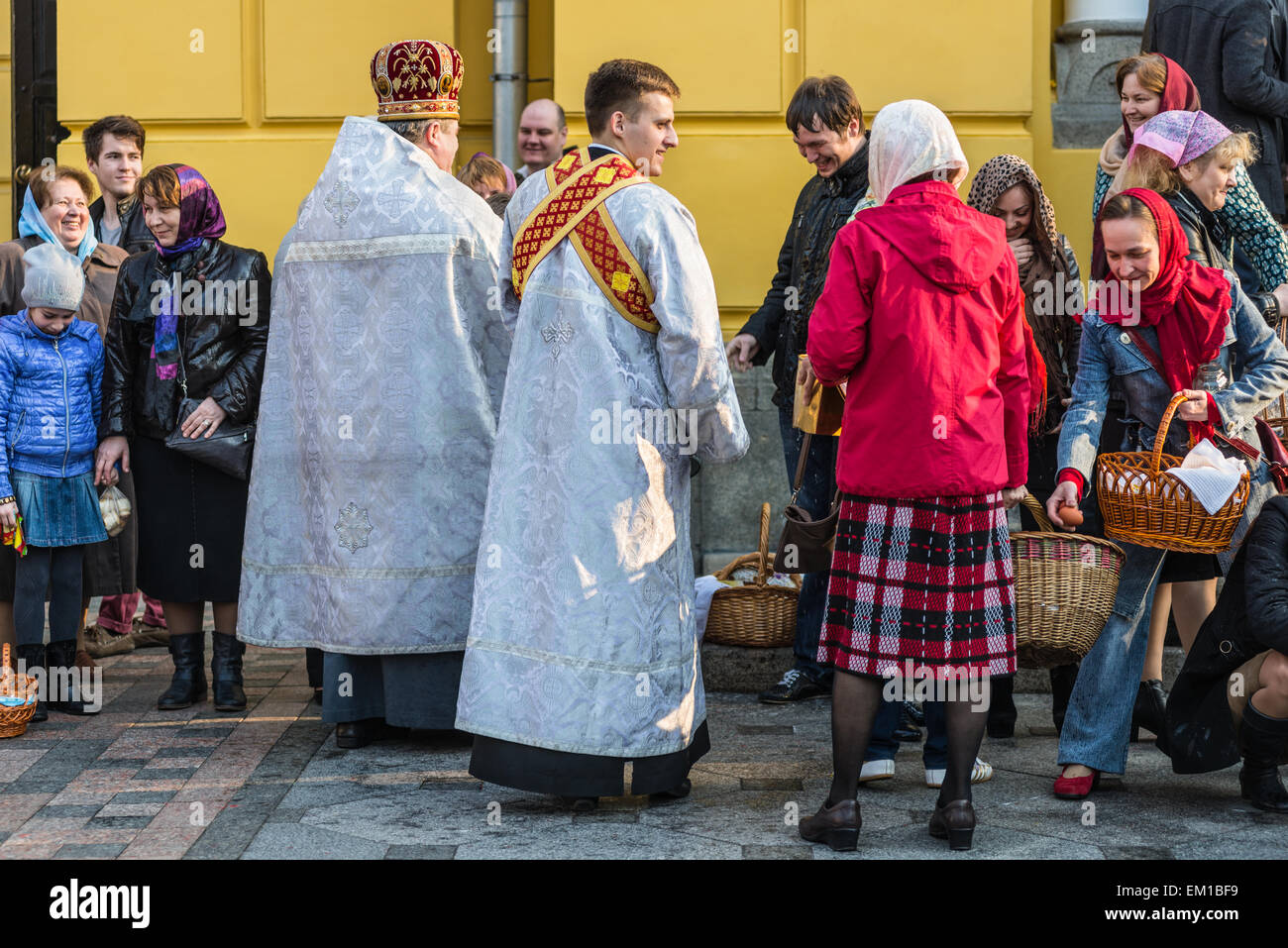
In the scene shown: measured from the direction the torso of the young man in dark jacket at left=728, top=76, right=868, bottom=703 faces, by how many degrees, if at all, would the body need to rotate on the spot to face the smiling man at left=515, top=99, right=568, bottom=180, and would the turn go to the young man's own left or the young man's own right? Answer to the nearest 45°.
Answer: approximately 90° to the young man's own right

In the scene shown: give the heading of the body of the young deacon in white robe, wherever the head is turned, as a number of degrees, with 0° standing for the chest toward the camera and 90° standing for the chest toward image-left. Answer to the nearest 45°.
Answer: approximately 225°

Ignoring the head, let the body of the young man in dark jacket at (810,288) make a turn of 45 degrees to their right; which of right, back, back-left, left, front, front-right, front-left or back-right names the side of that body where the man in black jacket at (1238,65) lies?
back-right

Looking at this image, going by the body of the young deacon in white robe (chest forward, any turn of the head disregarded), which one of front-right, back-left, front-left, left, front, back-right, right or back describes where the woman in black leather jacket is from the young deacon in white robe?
left

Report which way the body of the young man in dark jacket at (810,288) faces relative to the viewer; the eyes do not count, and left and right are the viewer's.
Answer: facing the viewer and to the left of the viewer

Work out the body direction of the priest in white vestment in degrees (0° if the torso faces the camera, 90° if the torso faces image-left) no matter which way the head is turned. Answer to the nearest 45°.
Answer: approximately 225°

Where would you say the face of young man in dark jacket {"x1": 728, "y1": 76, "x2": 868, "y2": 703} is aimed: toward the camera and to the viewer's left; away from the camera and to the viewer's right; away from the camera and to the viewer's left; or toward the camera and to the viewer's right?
toward the camera and to the viewer's left

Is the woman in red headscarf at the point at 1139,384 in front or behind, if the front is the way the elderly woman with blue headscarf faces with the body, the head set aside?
in front

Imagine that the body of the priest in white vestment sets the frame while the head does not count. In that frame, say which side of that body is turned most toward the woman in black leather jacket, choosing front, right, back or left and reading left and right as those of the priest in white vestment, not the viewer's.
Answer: left

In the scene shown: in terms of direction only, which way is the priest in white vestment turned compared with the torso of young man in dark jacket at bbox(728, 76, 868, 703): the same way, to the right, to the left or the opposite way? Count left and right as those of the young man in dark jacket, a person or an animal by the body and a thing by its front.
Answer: the opposite way

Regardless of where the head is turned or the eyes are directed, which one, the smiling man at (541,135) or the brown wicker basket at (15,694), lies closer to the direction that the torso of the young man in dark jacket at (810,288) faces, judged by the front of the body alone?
the brown wicker basket

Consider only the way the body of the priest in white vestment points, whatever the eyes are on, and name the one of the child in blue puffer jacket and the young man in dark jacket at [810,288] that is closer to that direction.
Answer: the young man in dark jacket

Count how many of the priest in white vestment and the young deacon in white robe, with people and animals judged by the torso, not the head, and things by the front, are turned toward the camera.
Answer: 0

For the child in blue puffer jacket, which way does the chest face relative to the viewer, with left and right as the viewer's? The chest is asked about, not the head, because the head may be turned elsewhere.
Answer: facing the viewer
